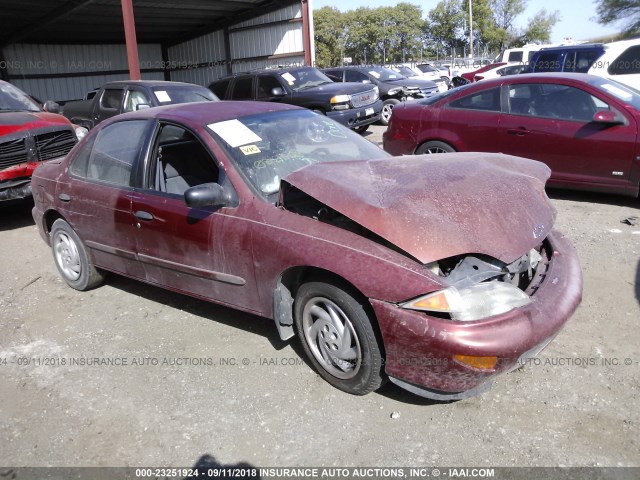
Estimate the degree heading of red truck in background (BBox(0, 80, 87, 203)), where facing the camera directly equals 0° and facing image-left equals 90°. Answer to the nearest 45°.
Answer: approximately 315°

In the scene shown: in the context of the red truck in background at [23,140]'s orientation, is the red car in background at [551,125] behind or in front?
in front

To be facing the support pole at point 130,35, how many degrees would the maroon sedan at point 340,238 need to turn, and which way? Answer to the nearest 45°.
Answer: approximately 135° to its left

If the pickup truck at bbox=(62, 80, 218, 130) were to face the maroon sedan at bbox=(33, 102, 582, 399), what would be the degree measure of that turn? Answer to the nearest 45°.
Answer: approximately 45° to its right

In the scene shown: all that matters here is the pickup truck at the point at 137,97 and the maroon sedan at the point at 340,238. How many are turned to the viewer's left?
0

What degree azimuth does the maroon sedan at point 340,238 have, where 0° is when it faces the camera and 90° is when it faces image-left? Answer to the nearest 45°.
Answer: approximately 315°

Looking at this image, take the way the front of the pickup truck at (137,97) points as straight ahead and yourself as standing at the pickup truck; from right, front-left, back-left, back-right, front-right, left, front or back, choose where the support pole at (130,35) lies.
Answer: back-left

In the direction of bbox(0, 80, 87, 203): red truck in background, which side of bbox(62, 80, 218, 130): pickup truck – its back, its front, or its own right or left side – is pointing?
right

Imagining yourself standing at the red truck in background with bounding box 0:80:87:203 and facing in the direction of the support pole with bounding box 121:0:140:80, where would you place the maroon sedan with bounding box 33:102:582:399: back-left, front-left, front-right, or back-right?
back-right

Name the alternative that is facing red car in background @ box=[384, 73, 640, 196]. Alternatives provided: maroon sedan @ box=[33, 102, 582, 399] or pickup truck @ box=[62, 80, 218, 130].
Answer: the pickup truck
